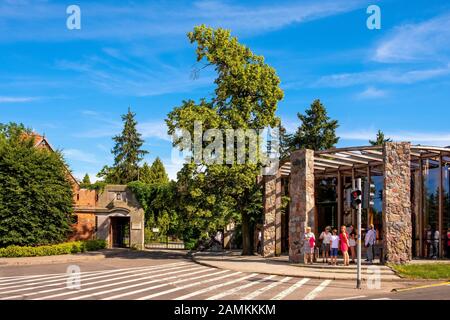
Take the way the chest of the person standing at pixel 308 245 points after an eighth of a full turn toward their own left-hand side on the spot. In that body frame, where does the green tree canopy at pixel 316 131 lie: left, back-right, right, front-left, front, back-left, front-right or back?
back-left

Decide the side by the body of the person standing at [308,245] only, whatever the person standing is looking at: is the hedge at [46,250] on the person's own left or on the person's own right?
on the person's own right

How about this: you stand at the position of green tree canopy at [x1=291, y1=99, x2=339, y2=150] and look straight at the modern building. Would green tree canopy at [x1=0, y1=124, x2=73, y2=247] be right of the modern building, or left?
right

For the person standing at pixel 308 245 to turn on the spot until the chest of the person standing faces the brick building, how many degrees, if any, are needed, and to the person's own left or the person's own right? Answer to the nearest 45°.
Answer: approximately 135° to the person's own right

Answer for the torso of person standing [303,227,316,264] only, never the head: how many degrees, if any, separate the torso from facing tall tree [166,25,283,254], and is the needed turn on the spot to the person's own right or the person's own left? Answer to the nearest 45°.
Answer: approximately 135° to the person's own right

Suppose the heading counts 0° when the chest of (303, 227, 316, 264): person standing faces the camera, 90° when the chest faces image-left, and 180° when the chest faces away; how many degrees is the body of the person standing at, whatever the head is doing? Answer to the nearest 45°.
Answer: approximately 0°
